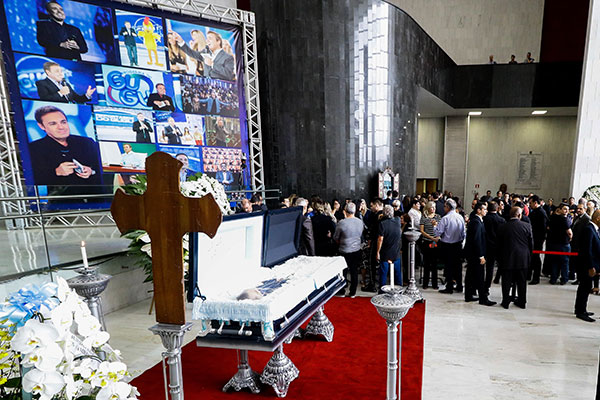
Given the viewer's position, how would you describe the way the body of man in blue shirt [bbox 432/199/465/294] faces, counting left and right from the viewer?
facing away from the viewer and to the left of the viewer

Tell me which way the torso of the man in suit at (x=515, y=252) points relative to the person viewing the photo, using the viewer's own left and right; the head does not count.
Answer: facing away from the viewer

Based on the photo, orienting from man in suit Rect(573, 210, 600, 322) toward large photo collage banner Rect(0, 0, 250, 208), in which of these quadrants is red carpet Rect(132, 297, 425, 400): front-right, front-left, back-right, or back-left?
front-left

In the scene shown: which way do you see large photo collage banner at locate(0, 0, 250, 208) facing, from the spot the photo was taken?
facing the viewer and to the right of the viewer

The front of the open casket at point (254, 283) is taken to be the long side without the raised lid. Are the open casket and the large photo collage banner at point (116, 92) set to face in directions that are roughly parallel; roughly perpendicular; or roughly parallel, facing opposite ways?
roughly parallel

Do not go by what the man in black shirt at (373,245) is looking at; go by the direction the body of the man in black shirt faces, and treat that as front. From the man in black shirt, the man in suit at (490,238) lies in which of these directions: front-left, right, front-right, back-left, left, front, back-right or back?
back

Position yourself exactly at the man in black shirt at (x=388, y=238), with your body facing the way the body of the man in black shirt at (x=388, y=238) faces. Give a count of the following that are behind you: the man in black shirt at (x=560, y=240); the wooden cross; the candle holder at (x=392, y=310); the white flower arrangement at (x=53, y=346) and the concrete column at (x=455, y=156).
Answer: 3

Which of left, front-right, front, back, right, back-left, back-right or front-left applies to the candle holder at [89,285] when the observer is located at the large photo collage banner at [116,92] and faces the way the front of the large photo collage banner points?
front-right

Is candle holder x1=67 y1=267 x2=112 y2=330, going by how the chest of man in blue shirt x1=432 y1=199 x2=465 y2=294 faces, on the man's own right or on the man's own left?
on the man's own left

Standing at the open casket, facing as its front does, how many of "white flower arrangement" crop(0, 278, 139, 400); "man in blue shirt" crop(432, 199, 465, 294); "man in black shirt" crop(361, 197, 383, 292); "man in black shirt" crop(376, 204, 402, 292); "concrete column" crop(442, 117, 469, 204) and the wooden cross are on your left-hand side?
4

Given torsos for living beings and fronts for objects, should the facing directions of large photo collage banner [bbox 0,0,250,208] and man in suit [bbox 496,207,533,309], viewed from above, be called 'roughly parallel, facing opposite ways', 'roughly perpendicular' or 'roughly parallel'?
roughly perpendicular

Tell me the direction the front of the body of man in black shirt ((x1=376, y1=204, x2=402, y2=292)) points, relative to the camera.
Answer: away from the camera
